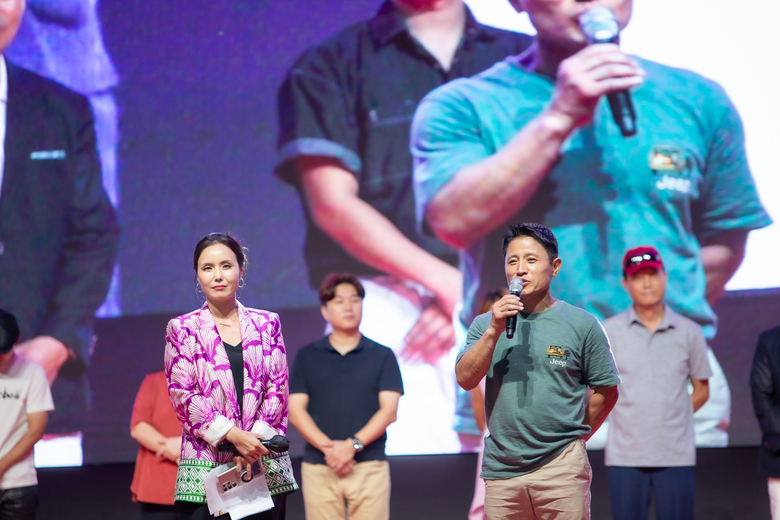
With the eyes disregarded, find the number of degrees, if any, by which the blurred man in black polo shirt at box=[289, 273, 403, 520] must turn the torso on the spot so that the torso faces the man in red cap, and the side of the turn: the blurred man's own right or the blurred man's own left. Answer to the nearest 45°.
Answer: approximately 90° to the blurred man's own left

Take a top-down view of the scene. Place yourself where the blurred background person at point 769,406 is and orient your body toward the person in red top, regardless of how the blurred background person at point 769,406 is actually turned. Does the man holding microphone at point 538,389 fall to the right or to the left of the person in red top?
left

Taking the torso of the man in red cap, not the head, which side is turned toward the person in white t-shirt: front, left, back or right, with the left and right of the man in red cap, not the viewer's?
right

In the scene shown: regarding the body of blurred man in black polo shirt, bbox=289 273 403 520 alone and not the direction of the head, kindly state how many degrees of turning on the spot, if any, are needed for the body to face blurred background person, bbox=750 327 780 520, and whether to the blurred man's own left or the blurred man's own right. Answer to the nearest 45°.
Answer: approximately 90° to the blurred man's own left

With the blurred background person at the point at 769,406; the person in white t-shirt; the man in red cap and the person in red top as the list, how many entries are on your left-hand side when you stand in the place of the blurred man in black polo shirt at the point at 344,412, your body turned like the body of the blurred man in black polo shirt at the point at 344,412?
2

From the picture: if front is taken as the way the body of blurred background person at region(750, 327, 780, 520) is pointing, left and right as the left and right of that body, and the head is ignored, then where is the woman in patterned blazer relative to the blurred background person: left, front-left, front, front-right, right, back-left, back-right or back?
front-right

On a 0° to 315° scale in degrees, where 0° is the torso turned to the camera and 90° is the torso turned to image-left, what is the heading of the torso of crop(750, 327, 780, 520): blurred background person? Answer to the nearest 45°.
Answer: approximately 0°
